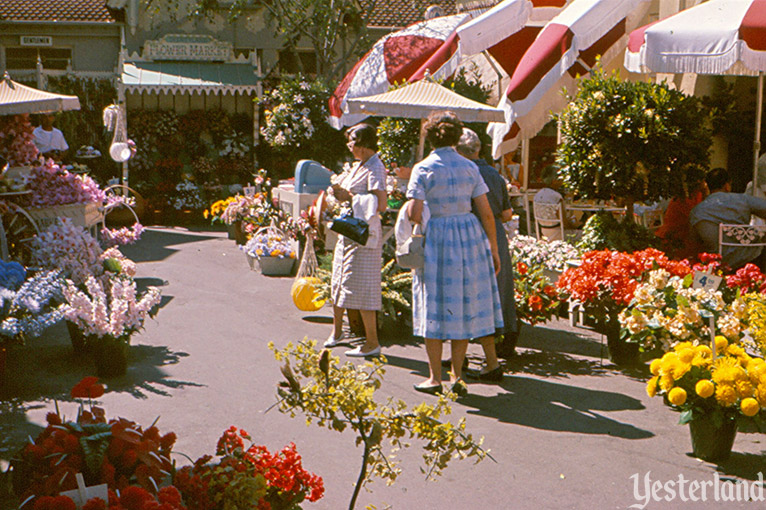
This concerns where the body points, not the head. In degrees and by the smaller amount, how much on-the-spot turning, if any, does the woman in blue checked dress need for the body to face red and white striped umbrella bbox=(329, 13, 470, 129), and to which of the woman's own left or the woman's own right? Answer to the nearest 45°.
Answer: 0° — they already face it

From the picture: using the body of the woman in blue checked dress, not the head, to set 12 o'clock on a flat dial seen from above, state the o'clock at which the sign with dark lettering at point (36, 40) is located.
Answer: The sign with dark lettering is roughly at 11 o'clock from the woman in blue checked dress.

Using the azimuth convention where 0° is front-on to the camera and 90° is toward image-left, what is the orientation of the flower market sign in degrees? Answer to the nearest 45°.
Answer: approximately 0°

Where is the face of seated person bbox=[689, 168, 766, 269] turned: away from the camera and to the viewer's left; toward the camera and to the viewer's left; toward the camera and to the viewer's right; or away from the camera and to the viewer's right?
away from the camera and to the viewer's left

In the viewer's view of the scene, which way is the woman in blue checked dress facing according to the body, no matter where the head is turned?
away from the camera

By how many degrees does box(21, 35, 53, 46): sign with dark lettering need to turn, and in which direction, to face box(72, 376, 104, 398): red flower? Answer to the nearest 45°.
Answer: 0° — it already faces it

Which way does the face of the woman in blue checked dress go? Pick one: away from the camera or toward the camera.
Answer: away from the camera

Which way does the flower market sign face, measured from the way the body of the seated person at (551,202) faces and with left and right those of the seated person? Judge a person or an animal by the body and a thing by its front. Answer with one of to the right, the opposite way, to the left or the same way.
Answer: the opposite way

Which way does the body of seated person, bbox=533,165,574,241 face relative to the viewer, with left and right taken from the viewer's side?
facing away from the viewer

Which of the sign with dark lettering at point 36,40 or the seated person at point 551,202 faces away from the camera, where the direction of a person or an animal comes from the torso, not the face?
the seated person

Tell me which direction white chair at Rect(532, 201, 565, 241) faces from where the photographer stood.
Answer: facing away from the viewer
